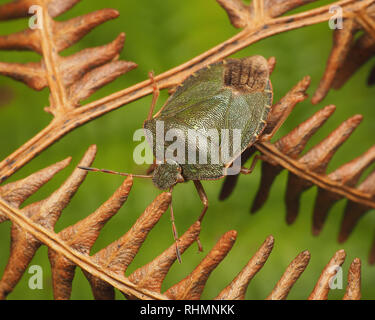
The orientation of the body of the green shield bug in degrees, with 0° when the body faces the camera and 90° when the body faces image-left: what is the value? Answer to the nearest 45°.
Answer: approximately 45°
